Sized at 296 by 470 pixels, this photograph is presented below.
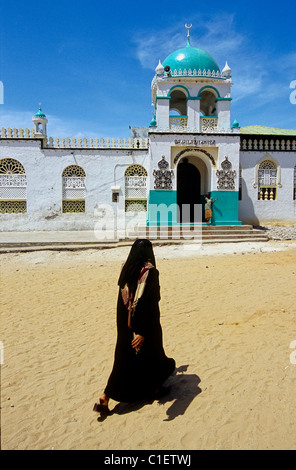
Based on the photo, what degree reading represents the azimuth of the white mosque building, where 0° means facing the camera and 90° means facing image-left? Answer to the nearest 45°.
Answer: approximately 0°

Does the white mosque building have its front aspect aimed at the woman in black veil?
yes
